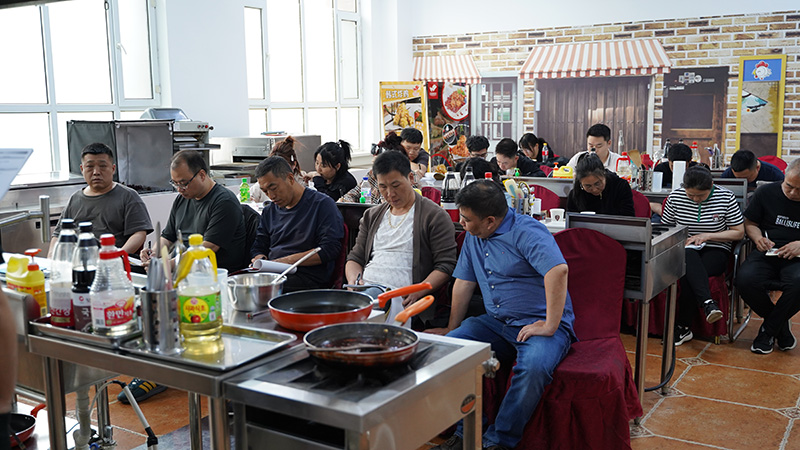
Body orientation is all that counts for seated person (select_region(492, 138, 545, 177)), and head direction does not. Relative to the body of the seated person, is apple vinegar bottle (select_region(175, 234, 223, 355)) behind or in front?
in front

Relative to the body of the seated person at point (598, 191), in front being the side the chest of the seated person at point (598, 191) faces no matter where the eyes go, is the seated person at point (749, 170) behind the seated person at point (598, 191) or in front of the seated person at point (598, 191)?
behind

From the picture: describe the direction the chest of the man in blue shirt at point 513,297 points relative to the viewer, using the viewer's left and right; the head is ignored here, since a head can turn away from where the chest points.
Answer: facing the viewer and to the left of the viewer

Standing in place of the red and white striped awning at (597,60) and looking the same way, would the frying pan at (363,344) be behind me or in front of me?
in front

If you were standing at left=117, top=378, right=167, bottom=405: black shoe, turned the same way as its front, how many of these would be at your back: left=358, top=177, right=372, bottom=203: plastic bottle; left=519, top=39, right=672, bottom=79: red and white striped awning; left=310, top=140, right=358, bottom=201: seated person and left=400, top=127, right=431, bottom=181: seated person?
4

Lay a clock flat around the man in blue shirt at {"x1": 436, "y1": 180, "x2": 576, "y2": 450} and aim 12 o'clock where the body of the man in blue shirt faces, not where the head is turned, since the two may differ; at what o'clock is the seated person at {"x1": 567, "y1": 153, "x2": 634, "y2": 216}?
The seated person is roughly at 5 o'clock from the man in blue shirt.

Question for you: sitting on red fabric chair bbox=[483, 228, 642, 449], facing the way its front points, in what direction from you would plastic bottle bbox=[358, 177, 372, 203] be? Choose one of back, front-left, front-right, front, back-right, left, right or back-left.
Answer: right

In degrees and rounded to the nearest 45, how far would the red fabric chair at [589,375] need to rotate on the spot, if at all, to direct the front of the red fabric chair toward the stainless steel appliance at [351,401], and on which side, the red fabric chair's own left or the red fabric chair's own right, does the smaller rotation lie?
0° — it already faces it

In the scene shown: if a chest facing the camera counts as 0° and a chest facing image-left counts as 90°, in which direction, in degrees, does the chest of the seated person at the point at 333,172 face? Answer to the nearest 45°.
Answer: approximately 45°

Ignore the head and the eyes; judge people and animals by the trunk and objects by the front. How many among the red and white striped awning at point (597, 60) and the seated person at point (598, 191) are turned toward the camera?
2

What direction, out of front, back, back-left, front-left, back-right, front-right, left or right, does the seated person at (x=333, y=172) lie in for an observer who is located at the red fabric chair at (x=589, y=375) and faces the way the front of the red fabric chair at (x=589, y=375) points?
right
